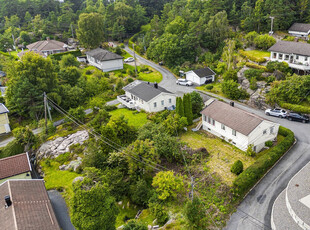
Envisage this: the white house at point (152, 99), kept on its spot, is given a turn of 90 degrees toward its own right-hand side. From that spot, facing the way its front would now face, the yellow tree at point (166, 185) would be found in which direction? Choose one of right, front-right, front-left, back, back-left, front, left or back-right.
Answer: back-left

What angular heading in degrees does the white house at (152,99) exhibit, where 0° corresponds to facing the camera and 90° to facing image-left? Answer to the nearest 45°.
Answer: approximately 45°

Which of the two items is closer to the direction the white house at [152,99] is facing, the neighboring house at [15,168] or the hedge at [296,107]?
the neighboring house

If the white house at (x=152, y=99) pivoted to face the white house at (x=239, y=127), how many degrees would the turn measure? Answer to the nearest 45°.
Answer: approximately 90° to its left

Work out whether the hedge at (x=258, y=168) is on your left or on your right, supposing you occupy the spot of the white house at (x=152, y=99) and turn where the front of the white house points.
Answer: on your left

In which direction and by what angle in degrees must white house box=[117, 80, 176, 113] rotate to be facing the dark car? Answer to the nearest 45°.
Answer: approximately 90° to its left

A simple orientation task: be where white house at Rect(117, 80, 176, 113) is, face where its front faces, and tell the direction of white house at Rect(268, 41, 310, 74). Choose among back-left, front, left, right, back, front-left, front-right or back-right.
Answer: back-left

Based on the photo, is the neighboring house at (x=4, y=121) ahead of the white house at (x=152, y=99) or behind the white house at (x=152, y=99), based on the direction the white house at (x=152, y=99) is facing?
ahead

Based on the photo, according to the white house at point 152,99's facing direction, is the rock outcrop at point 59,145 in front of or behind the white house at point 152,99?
in front
